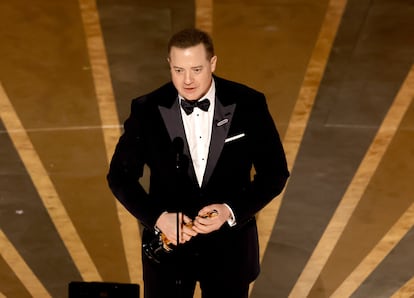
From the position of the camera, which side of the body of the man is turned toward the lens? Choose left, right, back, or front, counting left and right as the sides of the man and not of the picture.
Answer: front
